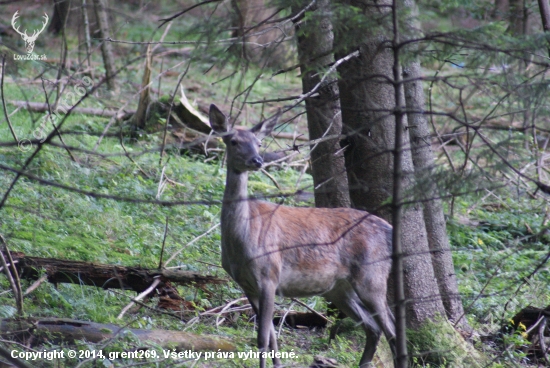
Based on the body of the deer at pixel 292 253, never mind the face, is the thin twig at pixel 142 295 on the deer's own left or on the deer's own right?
on the deer's own right

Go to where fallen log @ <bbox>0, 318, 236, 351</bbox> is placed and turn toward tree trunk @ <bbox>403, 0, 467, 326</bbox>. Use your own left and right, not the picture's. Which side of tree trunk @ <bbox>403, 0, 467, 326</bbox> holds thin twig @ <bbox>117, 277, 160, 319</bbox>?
left

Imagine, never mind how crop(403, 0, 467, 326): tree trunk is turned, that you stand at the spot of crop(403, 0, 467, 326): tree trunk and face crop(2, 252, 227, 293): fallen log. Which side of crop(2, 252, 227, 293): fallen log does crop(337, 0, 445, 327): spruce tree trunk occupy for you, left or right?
left

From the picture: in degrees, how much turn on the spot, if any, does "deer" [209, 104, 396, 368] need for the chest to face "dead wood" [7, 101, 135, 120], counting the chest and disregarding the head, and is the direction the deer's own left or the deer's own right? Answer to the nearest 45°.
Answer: approximately 90° to the deer's own right

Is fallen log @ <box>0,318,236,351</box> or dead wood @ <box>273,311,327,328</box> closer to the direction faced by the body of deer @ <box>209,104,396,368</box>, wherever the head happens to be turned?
the fallen log

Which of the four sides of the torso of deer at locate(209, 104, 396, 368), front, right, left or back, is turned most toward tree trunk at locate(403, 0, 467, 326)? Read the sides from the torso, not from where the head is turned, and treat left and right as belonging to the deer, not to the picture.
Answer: back

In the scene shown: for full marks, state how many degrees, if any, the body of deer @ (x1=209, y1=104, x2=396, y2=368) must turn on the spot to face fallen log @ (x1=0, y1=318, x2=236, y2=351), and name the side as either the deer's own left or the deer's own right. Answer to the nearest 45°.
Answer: approximately 45° to the deer's own right

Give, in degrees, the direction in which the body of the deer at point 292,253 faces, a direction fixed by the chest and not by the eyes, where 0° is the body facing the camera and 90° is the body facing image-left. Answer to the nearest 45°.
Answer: approximately 45°
